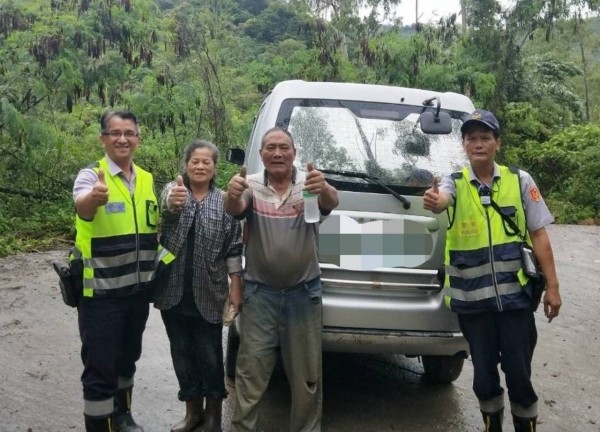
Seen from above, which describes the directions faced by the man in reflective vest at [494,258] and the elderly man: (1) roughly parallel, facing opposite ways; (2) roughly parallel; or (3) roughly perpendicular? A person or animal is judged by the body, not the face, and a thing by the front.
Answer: roughly parallel

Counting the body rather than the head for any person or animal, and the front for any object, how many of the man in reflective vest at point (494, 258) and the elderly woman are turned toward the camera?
2

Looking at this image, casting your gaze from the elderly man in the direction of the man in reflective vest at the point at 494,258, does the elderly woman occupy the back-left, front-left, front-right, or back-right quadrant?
back-left

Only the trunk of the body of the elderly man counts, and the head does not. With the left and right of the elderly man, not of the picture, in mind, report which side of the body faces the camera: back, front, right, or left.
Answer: front

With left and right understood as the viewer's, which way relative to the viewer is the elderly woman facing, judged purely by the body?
facing the viewer

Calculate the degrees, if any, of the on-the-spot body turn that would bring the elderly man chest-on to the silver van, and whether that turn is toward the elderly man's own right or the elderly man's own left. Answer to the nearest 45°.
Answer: approximately 135° to the elderly man's own left

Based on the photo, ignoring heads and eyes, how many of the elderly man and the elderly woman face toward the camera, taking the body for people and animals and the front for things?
2

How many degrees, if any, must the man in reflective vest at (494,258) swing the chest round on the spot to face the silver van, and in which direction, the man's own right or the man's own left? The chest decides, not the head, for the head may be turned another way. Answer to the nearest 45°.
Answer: approximately 135° to the man's own right

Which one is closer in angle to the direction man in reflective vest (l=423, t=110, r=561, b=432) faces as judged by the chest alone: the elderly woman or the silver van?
the elderly woman

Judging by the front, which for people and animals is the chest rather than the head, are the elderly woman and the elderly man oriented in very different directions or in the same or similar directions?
same or similar directions

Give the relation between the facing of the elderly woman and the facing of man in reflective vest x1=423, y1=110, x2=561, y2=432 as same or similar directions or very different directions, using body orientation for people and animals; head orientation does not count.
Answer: same or similar directions

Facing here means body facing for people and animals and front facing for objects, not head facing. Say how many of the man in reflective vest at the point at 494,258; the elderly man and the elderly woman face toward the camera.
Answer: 3

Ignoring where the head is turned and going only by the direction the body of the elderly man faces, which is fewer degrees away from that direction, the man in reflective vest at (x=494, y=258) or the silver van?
the man in reflective vest
